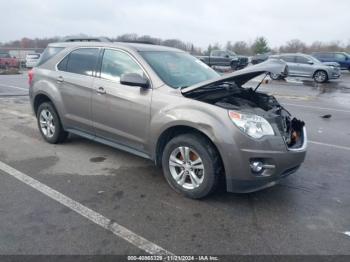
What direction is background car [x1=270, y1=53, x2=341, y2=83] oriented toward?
to the viewer's right

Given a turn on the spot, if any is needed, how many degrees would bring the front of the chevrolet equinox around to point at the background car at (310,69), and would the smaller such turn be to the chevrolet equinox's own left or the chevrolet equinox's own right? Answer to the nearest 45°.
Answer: approximately 90° to the chevrolet equinox's own left

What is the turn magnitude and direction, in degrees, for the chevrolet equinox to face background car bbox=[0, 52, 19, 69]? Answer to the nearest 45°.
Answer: approximately 180°

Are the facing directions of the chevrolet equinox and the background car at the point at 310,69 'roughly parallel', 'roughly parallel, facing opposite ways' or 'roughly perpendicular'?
roughly parallel

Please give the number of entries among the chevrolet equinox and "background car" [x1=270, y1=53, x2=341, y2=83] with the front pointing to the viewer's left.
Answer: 0

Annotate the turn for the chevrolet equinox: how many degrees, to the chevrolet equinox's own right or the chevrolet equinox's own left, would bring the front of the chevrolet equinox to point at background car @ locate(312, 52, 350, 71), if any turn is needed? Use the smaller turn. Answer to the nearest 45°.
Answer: approximately 90° to the chevrolet equinox's own left

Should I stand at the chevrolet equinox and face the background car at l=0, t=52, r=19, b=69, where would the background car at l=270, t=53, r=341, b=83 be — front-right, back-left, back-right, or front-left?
front-right

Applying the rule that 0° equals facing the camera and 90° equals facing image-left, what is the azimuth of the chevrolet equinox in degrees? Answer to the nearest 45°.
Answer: approximately 315°

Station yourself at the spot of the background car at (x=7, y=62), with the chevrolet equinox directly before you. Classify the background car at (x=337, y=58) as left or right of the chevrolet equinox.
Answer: left

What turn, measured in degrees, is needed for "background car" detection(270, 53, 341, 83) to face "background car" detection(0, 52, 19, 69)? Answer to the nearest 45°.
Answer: approximately 180°

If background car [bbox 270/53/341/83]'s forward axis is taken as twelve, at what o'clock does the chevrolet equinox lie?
The chevrolet equinox is roughly at 3 o'clock from the background car.
